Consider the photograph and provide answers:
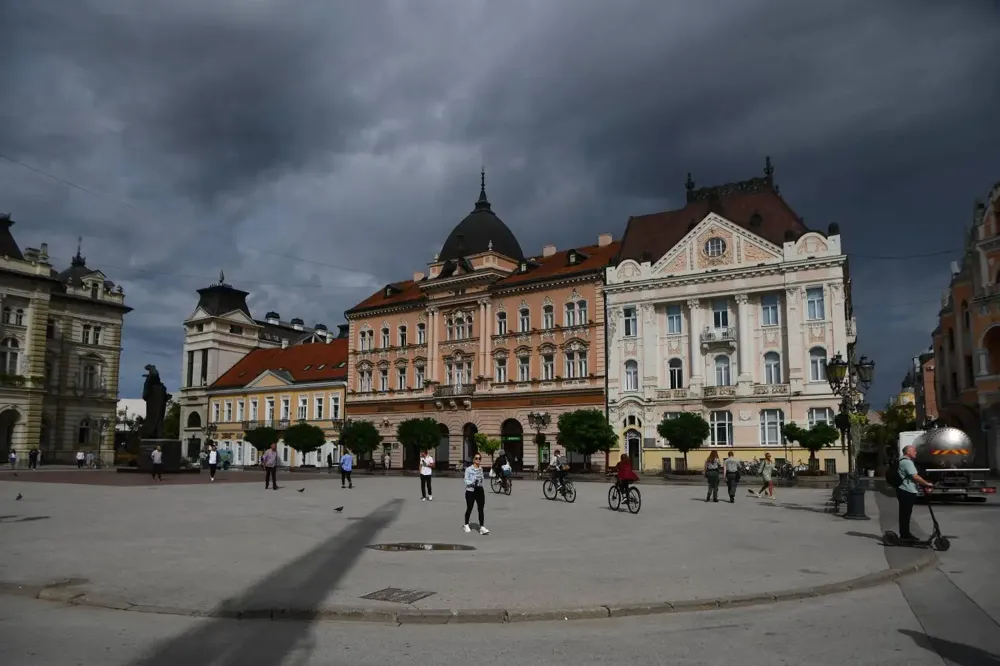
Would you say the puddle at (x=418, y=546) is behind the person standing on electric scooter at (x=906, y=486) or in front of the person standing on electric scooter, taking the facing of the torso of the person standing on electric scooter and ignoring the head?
behind

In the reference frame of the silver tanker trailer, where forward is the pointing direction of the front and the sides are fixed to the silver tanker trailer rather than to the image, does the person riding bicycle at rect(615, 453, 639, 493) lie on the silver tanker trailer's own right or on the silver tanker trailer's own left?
on the silver tanker trailer's own left

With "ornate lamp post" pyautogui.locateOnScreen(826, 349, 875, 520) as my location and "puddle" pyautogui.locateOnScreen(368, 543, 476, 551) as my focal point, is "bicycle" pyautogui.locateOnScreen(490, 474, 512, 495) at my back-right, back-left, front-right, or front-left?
front-right

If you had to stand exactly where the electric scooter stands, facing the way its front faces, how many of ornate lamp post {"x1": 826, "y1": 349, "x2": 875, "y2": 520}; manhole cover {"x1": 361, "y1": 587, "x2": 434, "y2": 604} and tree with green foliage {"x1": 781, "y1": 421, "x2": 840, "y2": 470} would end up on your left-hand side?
2

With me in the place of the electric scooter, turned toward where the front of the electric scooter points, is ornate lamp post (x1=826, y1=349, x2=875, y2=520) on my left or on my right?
on my left

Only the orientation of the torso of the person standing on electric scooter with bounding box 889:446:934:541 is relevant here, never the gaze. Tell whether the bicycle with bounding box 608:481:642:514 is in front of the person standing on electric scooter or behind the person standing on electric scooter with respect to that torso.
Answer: behind

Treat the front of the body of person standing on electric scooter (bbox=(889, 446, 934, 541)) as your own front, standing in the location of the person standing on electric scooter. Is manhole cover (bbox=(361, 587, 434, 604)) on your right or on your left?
on your right

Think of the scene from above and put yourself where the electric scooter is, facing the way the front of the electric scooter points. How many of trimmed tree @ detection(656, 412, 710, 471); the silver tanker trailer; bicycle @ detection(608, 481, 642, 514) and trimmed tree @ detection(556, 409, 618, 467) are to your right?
0

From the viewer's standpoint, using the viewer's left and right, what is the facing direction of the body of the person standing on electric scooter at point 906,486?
facing to the right of the viewer

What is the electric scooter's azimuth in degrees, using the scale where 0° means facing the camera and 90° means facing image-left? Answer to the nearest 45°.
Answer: approximately 270°
